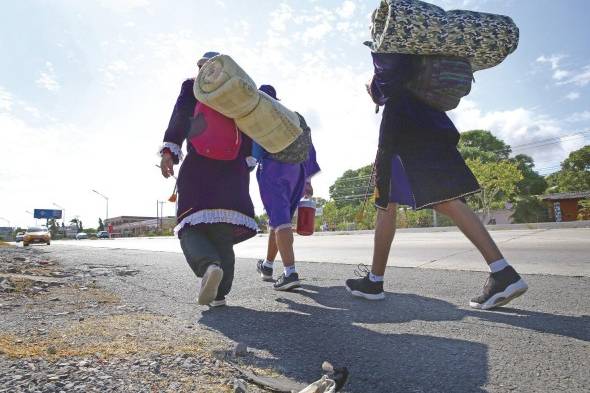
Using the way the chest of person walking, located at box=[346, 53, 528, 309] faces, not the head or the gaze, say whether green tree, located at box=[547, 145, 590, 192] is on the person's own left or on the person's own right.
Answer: on the person's own right

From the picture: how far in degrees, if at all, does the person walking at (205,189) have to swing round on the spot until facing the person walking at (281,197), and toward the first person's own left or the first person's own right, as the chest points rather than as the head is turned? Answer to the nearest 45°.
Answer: approximately 45° to the first person's own right

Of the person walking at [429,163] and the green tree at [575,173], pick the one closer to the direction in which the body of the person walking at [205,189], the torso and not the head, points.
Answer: the green tree

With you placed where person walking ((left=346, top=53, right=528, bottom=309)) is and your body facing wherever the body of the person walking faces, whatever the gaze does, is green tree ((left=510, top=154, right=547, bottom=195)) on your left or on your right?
on your right

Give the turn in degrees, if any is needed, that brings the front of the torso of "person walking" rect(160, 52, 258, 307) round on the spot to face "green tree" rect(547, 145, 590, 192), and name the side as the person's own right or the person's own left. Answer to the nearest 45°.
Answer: approximately 45° to the person's own right

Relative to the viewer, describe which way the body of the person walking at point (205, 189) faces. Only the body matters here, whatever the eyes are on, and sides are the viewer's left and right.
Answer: facing away from the viewer

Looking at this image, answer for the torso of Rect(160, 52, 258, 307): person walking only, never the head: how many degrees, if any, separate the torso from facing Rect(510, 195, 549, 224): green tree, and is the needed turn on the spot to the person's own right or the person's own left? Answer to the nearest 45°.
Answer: approximately 45° to the person's own right

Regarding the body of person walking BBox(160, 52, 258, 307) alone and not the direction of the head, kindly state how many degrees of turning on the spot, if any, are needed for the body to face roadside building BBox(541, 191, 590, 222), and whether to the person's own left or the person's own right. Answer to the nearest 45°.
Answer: approximately 45° to the person's own right

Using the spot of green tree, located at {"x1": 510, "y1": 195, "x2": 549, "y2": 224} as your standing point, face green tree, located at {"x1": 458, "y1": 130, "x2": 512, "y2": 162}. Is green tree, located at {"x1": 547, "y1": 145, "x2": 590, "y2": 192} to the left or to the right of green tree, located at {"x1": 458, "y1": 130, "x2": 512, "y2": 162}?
right
